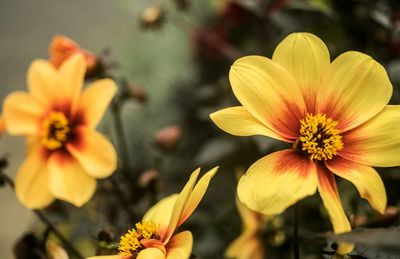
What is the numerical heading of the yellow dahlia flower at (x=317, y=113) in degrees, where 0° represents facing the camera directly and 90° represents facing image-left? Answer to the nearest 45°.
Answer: approximately 0°

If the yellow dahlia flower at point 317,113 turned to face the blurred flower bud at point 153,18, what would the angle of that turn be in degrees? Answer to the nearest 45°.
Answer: approximately 180°
